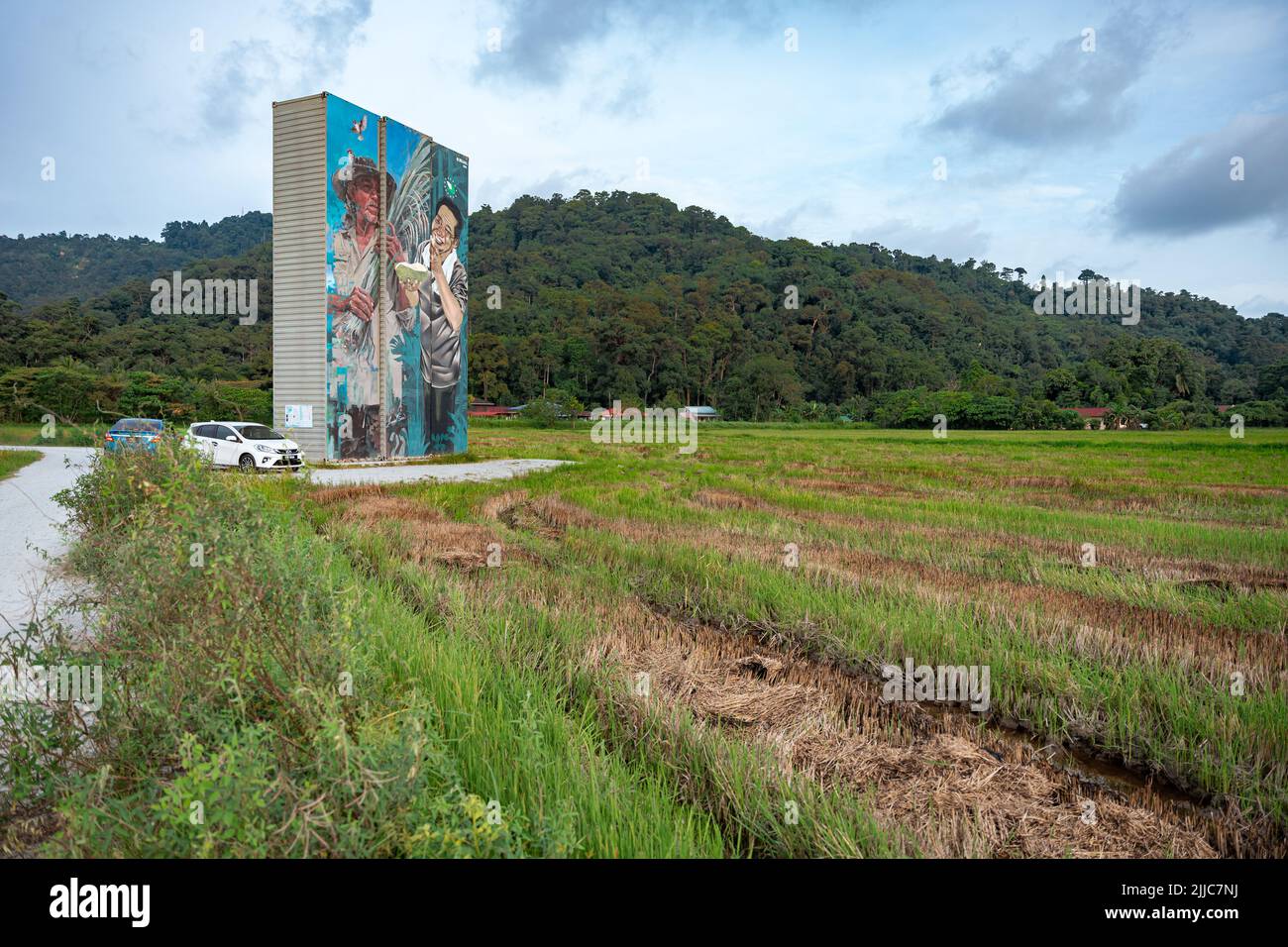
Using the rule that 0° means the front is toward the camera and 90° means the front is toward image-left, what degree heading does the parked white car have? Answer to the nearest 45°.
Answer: approximately 315°

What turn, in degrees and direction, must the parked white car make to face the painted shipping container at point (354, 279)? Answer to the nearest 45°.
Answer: approximately 90° to its left

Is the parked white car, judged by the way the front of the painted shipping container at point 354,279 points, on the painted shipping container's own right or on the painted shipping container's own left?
on the painted shipping container's own right
